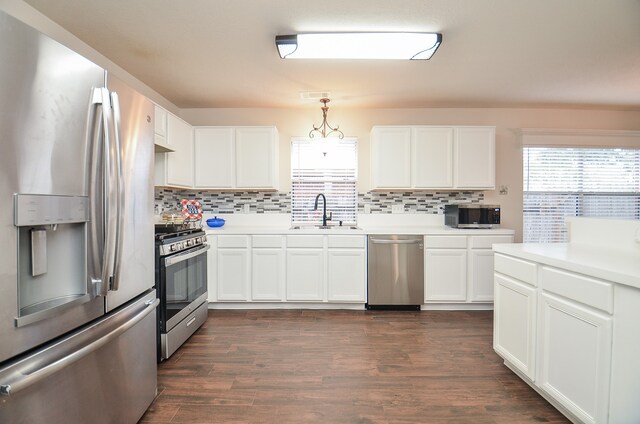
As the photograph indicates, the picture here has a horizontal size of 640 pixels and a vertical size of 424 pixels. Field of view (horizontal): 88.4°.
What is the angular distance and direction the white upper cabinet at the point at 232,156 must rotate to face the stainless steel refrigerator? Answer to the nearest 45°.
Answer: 0° — it already faces it

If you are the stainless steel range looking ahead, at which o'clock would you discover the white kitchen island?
The white kitchen island is roughly at 12 o'clock from the stainless steel range.

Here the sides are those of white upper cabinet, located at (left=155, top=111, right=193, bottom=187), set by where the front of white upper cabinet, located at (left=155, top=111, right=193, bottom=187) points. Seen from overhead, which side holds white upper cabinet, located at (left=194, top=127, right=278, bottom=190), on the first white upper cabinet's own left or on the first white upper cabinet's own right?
on the first white upper cabinet's own left

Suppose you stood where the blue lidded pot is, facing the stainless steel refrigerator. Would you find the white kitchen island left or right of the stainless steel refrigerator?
left

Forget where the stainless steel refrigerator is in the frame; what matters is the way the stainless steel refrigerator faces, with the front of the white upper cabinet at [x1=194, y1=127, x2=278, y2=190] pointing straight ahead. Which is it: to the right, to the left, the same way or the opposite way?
to the left

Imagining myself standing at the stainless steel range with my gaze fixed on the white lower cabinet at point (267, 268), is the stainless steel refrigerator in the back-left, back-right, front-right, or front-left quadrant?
back-right

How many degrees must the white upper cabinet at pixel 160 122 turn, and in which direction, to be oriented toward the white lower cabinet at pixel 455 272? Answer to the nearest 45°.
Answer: approximately 45° to its left

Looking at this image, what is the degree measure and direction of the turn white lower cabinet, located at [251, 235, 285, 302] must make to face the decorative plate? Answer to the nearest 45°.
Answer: approximately 90° to its right

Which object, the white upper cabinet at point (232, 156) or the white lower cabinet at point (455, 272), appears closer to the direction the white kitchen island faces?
the white upper cabinet

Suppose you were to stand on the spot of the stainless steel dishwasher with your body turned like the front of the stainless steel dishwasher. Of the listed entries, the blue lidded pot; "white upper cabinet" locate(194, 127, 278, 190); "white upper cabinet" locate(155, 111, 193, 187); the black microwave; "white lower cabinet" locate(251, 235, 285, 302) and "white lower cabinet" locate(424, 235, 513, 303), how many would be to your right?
4

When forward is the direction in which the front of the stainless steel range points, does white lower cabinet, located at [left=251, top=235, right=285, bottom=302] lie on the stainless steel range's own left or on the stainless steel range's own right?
on the stainless steel range's own left
